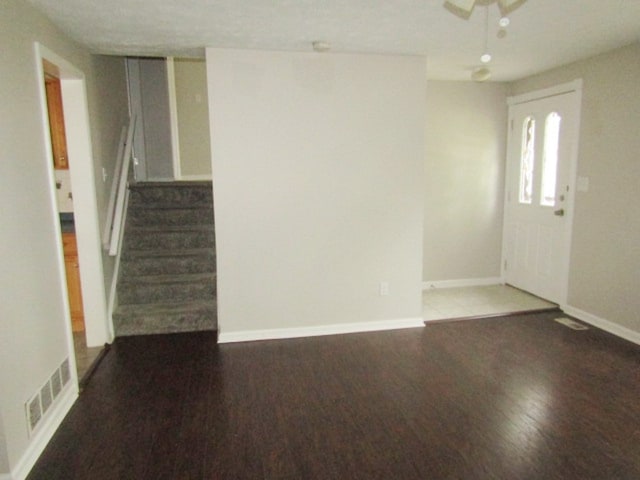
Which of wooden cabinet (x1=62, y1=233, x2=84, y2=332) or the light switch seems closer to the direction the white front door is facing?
the wooden cabinet

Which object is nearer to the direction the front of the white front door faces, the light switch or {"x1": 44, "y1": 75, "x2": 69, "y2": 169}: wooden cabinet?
the wooden cabinet

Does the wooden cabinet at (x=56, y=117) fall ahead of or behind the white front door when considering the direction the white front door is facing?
ahead

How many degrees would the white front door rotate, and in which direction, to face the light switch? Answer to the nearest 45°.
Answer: approximately 90° to its left

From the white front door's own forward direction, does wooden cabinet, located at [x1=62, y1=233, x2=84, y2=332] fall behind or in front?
in front

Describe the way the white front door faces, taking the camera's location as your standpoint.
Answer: facing the viewer and to the left of the viewer
